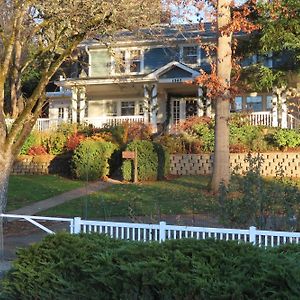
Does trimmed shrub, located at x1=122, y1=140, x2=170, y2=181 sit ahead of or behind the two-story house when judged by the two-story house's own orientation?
ahead

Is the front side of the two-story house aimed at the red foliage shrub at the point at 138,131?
yes

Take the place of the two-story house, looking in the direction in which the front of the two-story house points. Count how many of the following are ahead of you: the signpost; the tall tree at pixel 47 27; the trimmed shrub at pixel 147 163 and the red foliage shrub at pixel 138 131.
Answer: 4

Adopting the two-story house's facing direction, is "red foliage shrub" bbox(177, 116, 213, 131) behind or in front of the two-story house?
in front

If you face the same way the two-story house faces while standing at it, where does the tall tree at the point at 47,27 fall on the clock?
The tall tree is roughly at 12 o'clock from the two-story house.

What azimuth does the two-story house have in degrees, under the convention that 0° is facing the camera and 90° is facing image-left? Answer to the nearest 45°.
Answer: approximately 0°

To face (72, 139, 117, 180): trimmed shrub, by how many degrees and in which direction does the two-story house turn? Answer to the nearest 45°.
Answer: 0° — it already faces it

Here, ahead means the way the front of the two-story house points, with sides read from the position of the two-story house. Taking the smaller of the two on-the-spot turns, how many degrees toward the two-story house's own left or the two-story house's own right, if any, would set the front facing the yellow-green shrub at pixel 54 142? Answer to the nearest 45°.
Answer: approximately 45° to the two-story house's own right

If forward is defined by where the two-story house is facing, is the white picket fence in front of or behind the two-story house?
in front

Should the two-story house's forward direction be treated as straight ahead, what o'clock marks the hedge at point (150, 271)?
The hedge is roughly at 12 o'clock from the two-story house.

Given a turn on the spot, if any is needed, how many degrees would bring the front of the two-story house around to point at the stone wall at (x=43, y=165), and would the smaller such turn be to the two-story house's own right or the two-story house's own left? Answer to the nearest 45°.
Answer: approximately 45° to the two-story house's own right

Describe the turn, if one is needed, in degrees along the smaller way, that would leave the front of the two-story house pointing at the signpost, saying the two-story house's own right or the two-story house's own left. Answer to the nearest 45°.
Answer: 0° — it already faces it

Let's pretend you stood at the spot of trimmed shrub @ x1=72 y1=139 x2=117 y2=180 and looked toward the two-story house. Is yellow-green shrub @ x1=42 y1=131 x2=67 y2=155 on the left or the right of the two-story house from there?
left
